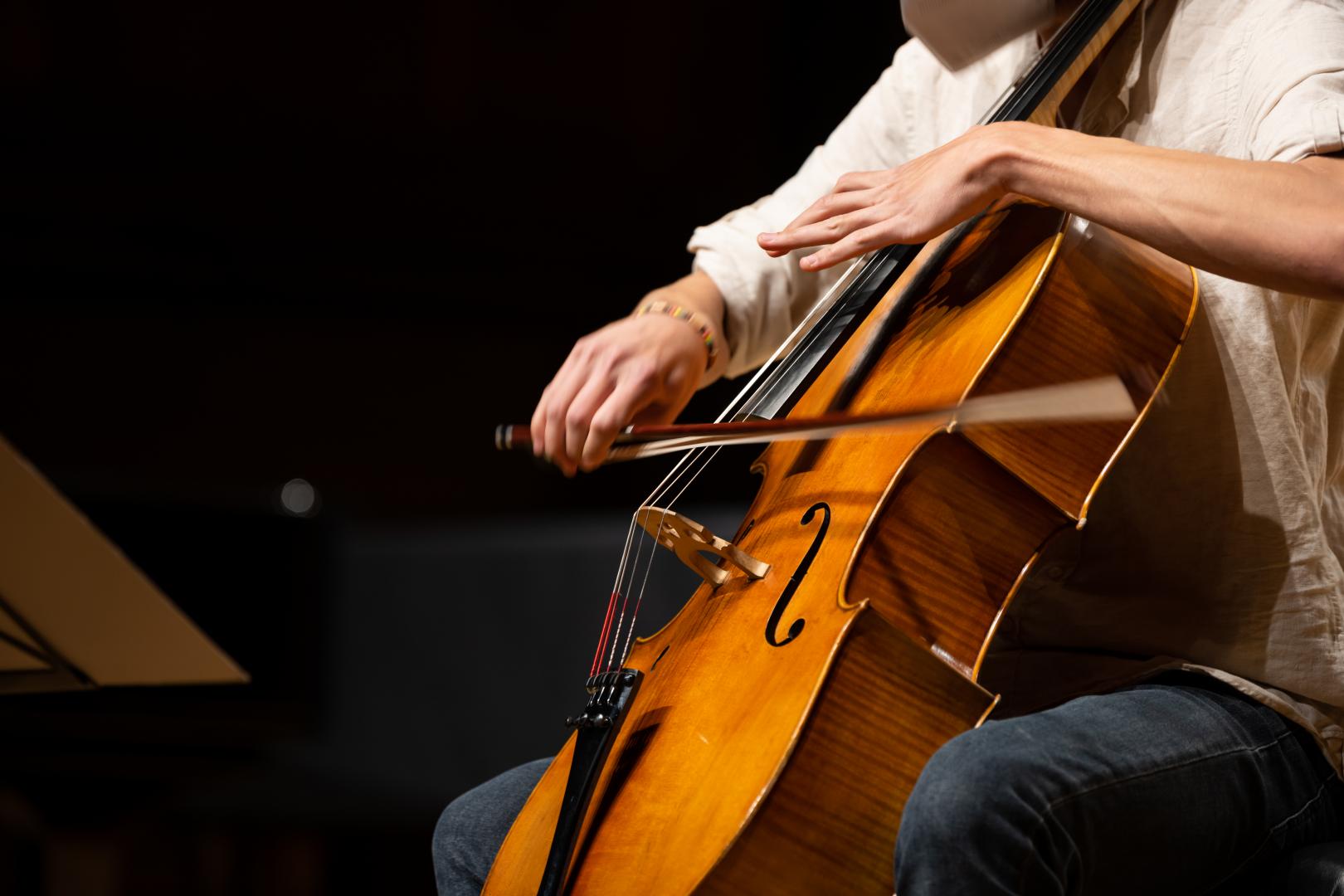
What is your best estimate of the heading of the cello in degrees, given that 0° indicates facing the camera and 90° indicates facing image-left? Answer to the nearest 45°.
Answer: approximately 45°

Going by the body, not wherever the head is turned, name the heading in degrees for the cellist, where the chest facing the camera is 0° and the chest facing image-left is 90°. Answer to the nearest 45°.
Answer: approximately 45°

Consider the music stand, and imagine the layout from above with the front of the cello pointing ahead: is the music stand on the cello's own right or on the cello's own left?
on the cello's own right

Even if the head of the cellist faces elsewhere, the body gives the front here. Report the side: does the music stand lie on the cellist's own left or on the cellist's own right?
on the cellist's own right
